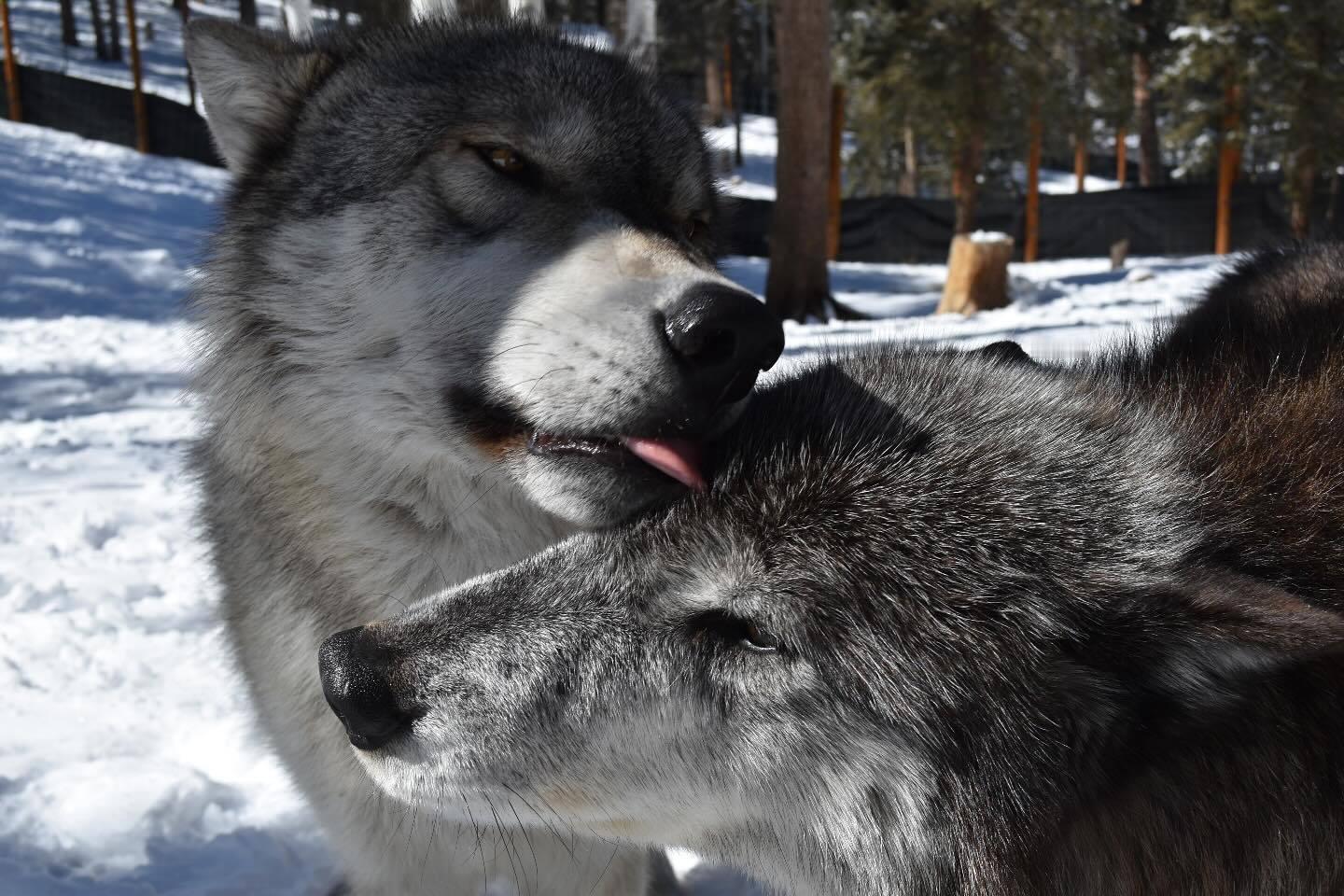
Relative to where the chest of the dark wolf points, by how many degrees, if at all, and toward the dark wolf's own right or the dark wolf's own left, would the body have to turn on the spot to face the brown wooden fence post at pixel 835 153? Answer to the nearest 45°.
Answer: approximately 90° to the dark wolf's own right

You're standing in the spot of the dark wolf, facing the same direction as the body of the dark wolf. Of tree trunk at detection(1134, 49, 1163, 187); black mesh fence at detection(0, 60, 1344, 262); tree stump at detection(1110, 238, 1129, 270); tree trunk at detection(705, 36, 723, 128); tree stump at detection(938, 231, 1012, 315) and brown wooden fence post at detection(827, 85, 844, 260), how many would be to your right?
6

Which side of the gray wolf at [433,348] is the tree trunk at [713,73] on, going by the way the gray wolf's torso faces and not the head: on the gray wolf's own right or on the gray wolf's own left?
on the gray wolf's own left

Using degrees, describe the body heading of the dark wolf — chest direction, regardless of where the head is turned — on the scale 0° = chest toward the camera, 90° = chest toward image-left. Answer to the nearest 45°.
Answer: approximately 90°

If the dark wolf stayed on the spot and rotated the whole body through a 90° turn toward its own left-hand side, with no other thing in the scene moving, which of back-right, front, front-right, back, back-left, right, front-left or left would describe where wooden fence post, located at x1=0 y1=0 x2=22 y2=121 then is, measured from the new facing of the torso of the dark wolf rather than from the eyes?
back-right

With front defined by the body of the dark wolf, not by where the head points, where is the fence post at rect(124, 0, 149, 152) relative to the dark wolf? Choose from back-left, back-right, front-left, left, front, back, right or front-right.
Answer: front-right

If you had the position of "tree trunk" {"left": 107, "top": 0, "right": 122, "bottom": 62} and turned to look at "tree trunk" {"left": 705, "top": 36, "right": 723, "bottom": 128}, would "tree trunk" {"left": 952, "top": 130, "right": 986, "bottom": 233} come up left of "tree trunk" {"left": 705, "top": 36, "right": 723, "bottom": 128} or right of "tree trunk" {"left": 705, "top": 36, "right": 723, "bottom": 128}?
right

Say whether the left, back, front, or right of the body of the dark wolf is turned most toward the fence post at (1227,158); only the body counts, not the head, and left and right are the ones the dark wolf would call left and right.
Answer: right

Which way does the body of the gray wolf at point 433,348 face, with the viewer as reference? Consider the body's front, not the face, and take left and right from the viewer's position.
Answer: facing the viewer and to the right of the viewer

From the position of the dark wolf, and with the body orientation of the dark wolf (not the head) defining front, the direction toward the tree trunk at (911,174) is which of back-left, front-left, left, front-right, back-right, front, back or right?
right

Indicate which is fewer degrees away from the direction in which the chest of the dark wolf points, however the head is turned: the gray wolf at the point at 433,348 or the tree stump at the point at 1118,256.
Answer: the gray wolf

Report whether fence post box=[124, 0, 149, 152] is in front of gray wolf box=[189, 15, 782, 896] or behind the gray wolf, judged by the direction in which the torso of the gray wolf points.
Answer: behind

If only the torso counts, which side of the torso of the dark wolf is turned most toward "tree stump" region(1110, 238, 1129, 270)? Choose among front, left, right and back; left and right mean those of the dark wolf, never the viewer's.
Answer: right
